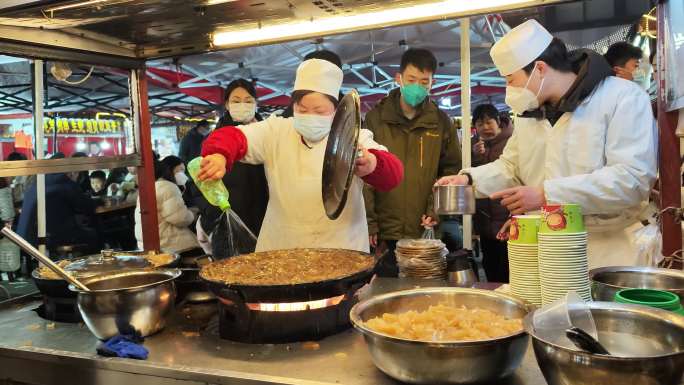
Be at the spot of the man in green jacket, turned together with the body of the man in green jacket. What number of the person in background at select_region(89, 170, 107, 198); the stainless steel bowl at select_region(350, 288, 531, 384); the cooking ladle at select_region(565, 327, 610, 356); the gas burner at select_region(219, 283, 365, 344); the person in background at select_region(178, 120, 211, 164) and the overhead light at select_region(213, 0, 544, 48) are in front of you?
4

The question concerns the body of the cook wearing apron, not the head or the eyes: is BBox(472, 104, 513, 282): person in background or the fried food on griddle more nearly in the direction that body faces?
the fried food on griddle

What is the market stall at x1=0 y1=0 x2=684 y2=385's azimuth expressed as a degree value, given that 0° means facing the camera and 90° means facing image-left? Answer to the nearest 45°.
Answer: approximately 0°

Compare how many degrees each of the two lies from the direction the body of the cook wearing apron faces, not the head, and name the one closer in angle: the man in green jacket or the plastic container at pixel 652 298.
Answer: the plastic container
